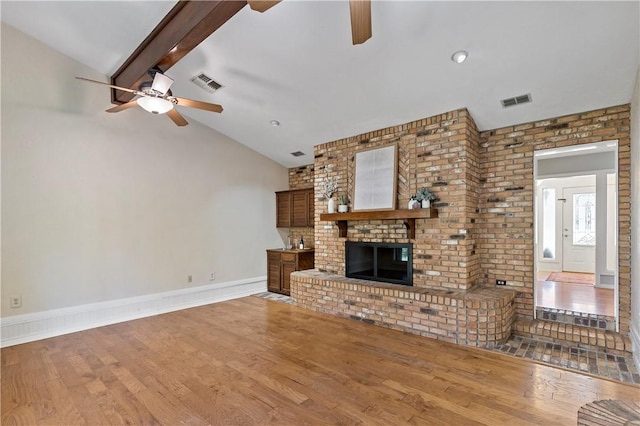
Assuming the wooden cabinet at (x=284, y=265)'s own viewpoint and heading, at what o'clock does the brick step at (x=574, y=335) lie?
The brick step is roughly at 9 o'clock from the wooden cabinet.

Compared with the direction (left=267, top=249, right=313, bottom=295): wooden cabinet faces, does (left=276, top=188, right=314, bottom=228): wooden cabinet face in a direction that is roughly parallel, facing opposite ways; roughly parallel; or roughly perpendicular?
roughly parallel

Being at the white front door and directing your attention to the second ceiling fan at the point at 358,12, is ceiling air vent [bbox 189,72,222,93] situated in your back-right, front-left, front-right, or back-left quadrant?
front-right

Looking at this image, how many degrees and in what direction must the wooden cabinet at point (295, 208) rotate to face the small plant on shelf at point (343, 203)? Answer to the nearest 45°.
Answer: approximately 90° to its left

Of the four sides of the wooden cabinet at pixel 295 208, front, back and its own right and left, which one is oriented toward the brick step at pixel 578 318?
left

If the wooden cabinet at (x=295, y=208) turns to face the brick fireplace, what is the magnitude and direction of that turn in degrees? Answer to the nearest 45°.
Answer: approximately 90° to its left

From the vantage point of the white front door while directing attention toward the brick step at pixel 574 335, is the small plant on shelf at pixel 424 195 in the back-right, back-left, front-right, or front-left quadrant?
front-right

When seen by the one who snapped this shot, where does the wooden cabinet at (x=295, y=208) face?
facing the viewer and to the left of the viewer

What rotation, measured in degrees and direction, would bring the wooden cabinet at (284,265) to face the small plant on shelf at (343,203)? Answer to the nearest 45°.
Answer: approximately 90° to its left

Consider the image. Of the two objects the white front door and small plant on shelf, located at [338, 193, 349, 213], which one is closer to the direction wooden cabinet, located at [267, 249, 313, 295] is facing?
the small plant on shelf

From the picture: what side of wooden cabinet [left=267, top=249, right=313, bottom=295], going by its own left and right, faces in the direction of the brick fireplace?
left

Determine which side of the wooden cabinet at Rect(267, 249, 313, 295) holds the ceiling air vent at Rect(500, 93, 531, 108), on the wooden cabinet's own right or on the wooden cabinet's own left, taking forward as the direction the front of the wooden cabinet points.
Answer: on the wooden cabinet's own left

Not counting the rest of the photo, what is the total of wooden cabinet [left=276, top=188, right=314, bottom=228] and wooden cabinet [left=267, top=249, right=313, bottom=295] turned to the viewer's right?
0

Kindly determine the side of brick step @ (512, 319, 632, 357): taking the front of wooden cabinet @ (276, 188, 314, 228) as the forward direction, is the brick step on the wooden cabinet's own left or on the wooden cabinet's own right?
on the wooden cabinet's own left

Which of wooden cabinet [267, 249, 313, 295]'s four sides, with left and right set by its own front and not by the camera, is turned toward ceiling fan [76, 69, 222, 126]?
front
